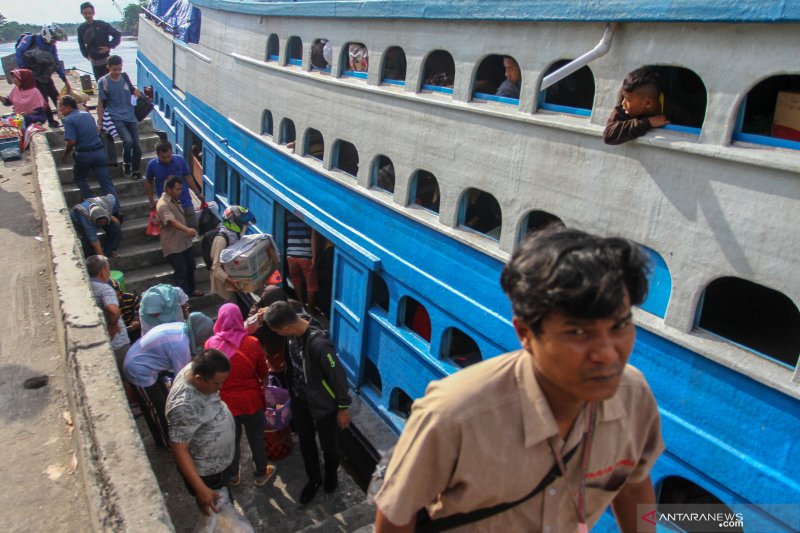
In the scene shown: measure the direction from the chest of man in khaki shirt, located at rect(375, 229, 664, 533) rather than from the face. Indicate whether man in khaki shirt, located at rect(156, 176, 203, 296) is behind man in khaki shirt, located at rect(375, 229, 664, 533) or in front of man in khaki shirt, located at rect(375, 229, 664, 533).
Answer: behind

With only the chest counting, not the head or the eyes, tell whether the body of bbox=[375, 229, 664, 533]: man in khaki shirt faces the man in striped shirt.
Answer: no

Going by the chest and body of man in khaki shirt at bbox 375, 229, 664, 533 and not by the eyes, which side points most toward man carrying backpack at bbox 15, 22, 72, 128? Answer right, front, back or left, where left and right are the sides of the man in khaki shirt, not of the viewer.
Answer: back

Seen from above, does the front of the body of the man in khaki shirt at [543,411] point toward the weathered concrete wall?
no

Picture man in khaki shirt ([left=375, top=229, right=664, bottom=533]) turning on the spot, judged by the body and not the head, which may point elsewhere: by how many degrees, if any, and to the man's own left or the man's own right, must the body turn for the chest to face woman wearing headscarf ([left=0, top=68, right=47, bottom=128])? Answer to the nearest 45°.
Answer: approximately 180°

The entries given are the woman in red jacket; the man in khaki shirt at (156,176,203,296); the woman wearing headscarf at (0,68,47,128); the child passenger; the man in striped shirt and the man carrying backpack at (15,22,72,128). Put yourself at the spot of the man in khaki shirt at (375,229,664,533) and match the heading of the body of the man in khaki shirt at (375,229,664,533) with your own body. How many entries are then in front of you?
0

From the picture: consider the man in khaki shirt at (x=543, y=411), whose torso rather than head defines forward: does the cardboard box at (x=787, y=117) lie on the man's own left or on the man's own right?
on the man's own left

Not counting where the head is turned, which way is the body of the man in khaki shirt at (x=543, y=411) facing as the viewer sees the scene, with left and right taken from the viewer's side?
facing the viewer and to the right of the viewer

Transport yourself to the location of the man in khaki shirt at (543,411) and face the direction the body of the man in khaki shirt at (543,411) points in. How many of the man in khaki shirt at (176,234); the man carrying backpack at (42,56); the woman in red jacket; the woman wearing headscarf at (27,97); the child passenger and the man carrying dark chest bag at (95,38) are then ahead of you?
0

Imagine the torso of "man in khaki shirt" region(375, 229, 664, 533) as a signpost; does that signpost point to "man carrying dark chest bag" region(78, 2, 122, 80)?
no

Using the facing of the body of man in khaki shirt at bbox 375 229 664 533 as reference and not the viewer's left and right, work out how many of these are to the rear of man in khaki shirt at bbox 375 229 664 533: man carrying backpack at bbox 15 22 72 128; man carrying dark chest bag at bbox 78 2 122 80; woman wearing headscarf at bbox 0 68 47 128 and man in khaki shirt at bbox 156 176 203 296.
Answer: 4

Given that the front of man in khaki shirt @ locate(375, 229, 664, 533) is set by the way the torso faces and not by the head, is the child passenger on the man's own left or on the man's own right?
on the man's own left

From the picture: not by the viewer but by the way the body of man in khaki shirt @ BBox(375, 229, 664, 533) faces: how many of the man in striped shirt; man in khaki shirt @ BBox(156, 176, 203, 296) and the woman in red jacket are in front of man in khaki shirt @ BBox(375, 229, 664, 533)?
0
